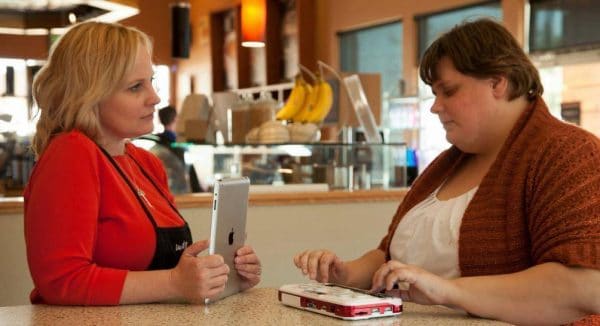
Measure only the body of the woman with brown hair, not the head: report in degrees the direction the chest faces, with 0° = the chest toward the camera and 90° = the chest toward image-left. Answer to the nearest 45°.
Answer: approximately 45°

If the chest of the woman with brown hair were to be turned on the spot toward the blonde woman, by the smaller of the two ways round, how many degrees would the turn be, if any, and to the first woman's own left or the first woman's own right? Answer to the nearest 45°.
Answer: approximately 45° to the first woman's own right

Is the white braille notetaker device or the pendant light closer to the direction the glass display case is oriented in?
the white braille notetaker device

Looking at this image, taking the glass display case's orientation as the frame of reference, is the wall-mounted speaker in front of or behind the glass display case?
behind

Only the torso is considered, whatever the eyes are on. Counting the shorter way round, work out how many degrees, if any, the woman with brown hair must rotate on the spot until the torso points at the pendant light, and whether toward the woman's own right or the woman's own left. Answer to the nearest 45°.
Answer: approximately 135° to the woman's own right

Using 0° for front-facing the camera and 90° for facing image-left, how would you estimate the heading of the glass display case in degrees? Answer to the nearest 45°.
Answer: approximately 0°

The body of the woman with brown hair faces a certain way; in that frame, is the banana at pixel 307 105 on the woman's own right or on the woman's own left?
on the woman's own right

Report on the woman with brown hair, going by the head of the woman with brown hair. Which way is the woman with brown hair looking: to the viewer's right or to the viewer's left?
to the viewer's left

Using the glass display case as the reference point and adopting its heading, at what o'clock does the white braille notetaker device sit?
The white braille notetaker device is roughly at 12 o'clock from the glass display case.
